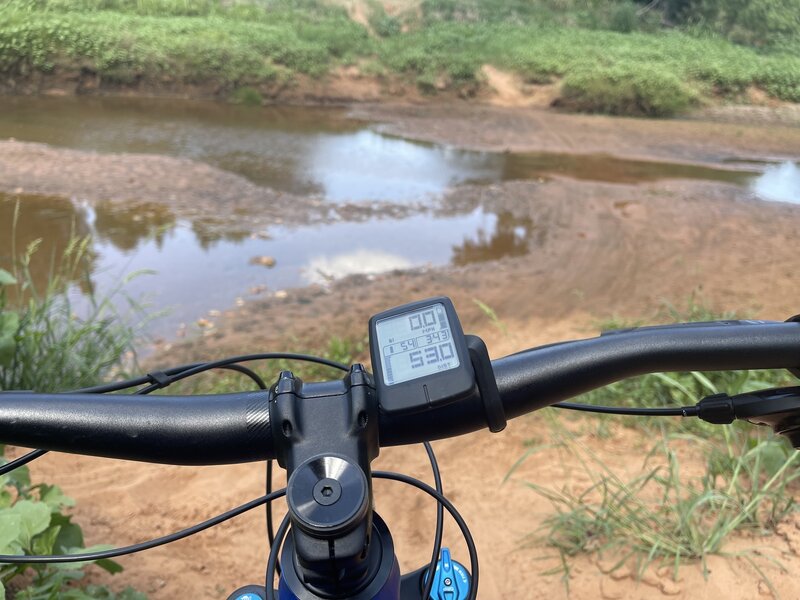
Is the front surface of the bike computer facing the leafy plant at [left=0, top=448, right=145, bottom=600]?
no

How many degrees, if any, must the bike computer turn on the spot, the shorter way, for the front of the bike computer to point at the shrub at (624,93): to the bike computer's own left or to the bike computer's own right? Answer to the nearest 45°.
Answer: approximately 180°

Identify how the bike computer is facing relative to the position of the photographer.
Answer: facing the viewer
